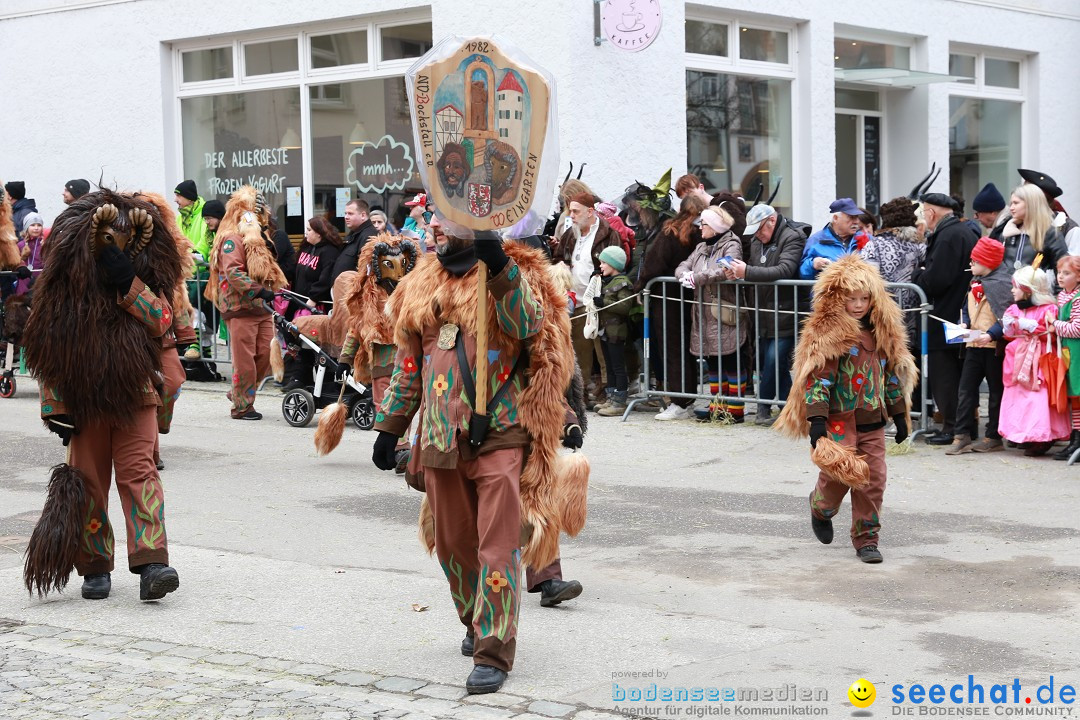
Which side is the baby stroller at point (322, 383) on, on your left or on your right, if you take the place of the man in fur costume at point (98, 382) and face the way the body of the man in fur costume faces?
on your left

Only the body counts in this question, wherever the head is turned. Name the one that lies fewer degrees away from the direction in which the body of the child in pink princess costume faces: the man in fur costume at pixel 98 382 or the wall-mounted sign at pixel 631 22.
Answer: the man in fur costume

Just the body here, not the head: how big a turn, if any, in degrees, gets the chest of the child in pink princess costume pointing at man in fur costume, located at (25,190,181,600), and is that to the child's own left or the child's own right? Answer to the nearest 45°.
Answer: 0° — they already face them

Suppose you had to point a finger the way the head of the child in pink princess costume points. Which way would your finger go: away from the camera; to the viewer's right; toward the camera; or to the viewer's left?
to the viewer's left

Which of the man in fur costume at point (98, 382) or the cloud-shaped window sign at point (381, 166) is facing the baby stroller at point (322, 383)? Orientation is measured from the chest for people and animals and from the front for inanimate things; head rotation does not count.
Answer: the cloud-shaped window sign

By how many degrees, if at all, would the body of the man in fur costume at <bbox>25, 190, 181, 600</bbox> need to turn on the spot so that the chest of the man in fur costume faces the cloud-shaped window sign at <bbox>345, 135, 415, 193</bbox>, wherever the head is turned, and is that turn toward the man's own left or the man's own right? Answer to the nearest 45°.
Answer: approximately 135° to the man's own left

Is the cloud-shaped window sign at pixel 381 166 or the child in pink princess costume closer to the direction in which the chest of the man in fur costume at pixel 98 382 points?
the child in pink princess costume

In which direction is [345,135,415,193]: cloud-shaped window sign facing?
toward the camera

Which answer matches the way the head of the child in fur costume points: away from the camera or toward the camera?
toward the camera

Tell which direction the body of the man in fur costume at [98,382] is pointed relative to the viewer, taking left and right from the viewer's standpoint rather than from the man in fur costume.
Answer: facing the viewer and to the right of the viewer

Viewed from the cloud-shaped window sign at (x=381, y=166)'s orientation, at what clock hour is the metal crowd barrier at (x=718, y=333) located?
The metal crowd barrier is roughly at 11 o'clock from the cloud-shaped window sign.

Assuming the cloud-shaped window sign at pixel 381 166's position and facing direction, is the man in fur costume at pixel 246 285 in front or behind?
in front

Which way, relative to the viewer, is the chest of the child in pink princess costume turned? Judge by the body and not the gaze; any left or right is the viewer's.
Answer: facing the viewer and to the left of the viewer

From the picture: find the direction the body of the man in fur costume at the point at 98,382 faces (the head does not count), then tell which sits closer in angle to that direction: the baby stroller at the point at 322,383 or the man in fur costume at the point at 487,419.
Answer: the man in fur costume

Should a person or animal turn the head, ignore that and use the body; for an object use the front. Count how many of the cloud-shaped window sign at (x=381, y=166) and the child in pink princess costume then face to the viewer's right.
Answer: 0

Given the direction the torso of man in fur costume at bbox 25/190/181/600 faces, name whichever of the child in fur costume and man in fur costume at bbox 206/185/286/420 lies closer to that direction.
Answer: the child in fur costume

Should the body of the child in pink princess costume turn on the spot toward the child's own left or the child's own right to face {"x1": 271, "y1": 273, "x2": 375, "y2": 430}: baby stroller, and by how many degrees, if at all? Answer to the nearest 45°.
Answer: approximately 45° to the child's own right

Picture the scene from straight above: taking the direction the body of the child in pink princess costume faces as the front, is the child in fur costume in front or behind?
in front

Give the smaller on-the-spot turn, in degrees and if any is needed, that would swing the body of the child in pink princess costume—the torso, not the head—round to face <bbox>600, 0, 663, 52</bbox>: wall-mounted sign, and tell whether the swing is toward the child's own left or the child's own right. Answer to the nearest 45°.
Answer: approximately 90° to the child's own right
